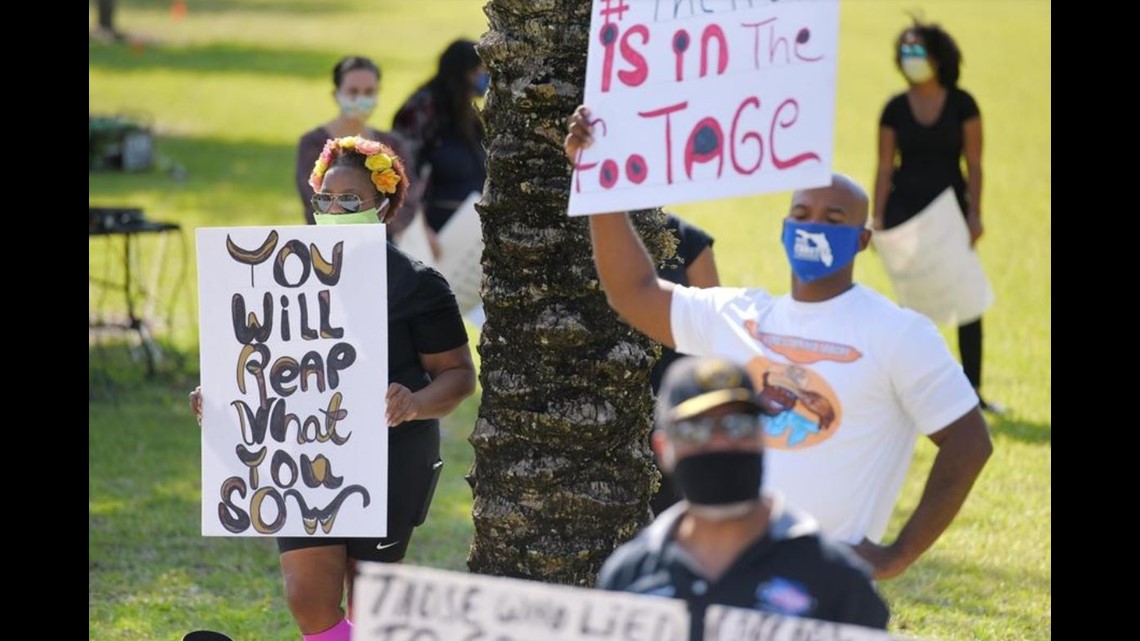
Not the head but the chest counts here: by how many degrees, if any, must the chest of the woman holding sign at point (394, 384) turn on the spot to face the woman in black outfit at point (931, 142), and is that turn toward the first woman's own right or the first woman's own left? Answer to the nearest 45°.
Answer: approximately 180°

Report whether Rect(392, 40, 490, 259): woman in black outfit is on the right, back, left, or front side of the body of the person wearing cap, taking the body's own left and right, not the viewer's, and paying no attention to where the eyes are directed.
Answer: back

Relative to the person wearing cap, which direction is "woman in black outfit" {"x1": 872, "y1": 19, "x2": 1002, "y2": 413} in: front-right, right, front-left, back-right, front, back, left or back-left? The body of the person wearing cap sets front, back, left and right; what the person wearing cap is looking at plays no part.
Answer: back

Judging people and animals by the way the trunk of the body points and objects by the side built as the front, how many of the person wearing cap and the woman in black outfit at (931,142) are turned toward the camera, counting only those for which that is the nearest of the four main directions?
2

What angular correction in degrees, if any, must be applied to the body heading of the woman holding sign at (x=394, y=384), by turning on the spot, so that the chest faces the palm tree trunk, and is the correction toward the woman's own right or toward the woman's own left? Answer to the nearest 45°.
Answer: approximately 135° to the woman's own left

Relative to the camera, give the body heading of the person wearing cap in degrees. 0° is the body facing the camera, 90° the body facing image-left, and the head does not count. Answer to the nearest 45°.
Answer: approximately 0°

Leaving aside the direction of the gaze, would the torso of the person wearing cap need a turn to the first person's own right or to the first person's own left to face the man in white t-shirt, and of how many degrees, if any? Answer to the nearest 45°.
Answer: approximately 180°

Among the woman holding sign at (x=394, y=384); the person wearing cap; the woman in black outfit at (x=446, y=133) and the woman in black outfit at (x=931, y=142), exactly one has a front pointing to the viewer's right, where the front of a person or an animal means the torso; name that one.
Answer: the woman in black outfit at (x=446, y=133)

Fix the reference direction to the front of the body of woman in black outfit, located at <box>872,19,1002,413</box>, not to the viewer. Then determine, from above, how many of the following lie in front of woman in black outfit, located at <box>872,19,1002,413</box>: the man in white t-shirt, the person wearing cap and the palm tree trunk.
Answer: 3

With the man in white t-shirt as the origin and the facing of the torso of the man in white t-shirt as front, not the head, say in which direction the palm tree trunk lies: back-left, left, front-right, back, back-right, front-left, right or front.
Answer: right

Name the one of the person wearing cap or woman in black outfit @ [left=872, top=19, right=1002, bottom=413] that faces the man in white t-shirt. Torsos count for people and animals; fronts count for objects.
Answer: the woman in black outfit
